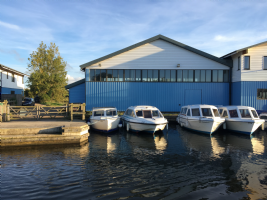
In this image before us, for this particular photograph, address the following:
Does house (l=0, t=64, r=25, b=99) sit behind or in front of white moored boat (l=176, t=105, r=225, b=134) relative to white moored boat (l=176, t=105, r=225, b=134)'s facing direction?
behind

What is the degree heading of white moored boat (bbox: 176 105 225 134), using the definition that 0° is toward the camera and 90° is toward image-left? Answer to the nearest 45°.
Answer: approximately 315°

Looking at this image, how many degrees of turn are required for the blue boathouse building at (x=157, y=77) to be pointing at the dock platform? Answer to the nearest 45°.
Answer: approximately 45° to its right

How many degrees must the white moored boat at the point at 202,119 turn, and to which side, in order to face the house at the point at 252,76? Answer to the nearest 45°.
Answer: approximately 90° to its left

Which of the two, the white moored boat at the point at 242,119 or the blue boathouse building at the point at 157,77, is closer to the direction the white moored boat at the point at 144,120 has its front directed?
the white moored boat

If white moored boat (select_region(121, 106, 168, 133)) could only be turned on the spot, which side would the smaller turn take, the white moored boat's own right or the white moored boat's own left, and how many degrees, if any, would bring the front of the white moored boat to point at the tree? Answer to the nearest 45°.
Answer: approximately 180°

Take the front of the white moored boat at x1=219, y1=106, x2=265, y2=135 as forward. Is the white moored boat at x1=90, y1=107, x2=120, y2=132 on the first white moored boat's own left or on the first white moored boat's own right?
on the first white moored boat's own right

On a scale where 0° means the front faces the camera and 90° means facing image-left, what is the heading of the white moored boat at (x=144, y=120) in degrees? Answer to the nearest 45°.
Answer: approximately 315°

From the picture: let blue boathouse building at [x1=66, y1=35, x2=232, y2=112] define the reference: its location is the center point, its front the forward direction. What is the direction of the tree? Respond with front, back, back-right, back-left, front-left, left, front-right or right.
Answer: back-right

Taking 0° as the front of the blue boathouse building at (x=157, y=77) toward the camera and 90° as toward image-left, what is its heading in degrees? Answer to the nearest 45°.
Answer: approximately 0°

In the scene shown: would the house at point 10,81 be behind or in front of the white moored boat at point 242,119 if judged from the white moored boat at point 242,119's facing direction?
behind
